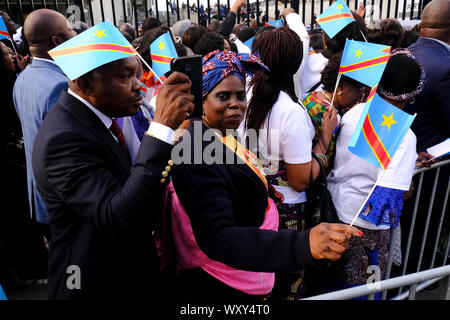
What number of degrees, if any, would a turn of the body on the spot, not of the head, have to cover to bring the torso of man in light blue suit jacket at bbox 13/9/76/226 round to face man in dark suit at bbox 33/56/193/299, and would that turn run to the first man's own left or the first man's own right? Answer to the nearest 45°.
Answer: approximately 135° to the first man's own right

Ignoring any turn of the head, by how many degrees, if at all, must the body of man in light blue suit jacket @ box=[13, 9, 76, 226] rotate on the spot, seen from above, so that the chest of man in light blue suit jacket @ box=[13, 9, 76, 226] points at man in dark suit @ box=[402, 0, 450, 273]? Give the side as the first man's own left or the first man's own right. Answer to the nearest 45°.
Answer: approximately 45° to the first man's own right

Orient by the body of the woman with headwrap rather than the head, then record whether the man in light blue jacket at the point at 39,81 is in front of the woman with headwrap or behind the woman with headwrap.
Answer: behind

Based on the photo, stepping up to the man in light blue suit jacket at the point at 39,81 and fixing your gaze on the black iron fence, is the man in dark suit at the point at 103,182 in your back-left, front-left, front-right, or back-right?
back-right

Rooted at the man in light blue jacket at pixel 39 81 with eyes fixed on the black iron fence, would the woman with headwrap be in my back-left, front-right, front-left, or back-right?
back-right

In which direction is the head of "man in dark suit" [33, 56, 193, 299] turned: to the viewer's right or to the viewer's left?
to the viewer's right

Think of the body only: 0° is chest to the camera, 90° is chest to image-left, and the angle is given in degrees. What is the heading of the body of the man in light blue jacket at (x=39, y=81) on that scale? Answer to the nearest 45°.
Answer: approximately 225°
